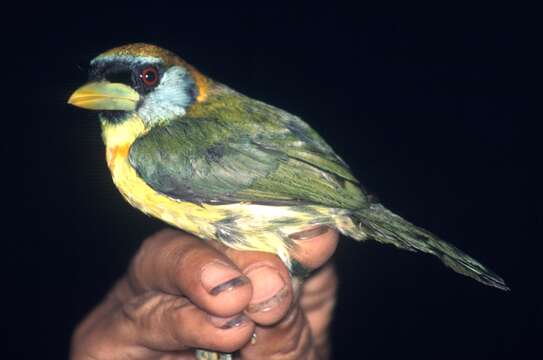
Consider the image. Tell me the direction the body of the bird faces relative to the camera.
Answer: to the viewer's left
